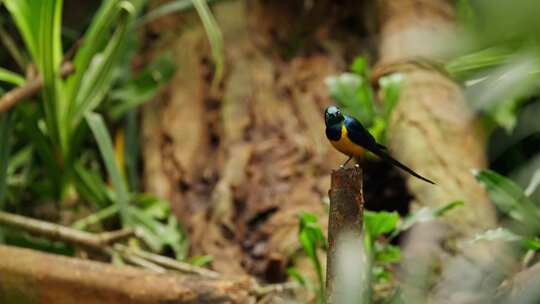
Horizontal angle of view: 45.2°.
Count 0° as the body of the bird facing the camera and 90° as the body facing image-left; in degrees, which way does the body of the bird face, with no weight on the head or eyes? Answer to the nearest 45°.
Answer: approximately 45°

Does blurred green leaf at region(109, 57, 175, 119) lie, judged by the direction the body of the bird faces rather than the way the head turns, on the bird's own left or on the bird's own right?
on the bird's own right

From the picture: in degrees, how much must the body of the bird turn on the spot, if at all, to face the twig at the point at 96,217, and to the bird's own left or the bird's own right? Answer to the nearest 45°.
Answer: approximately 90° to the bird's own right

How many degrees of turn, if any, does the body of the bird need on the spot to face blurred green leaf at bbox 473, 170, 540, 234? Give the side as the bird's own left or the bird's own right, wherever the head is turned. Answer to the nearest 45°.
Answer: approximately 180°

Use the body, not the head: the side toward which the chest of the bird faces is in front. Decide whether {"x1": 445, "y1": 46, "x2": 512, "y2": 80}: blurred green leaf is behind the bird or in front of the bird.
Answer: behind

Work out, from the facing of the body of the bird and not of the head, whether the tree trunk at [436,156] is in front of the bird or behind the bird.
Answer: behind
